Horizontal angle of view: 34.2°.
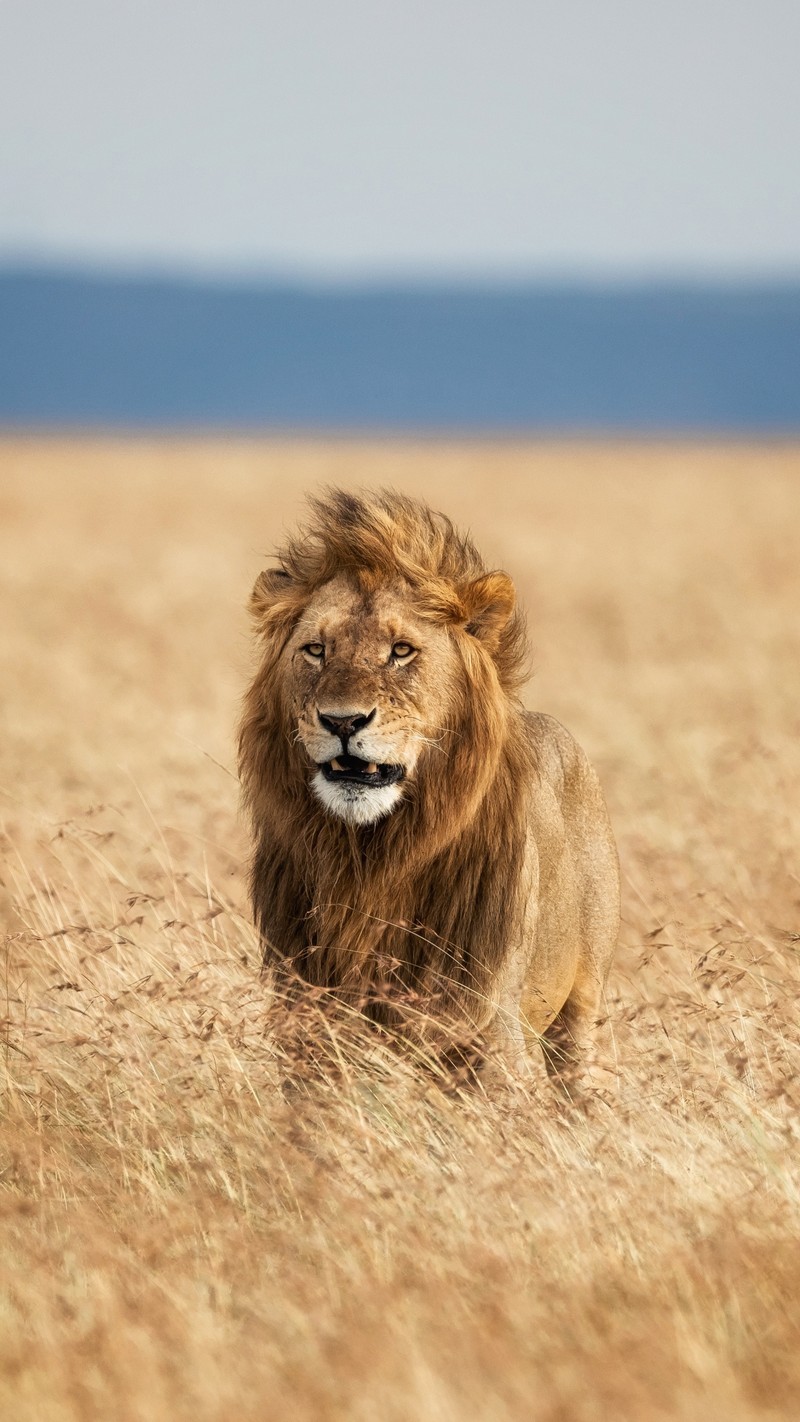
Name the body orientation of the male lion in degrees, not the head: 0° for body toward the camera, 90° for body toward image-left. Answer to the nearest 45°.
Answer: approximately 45°
